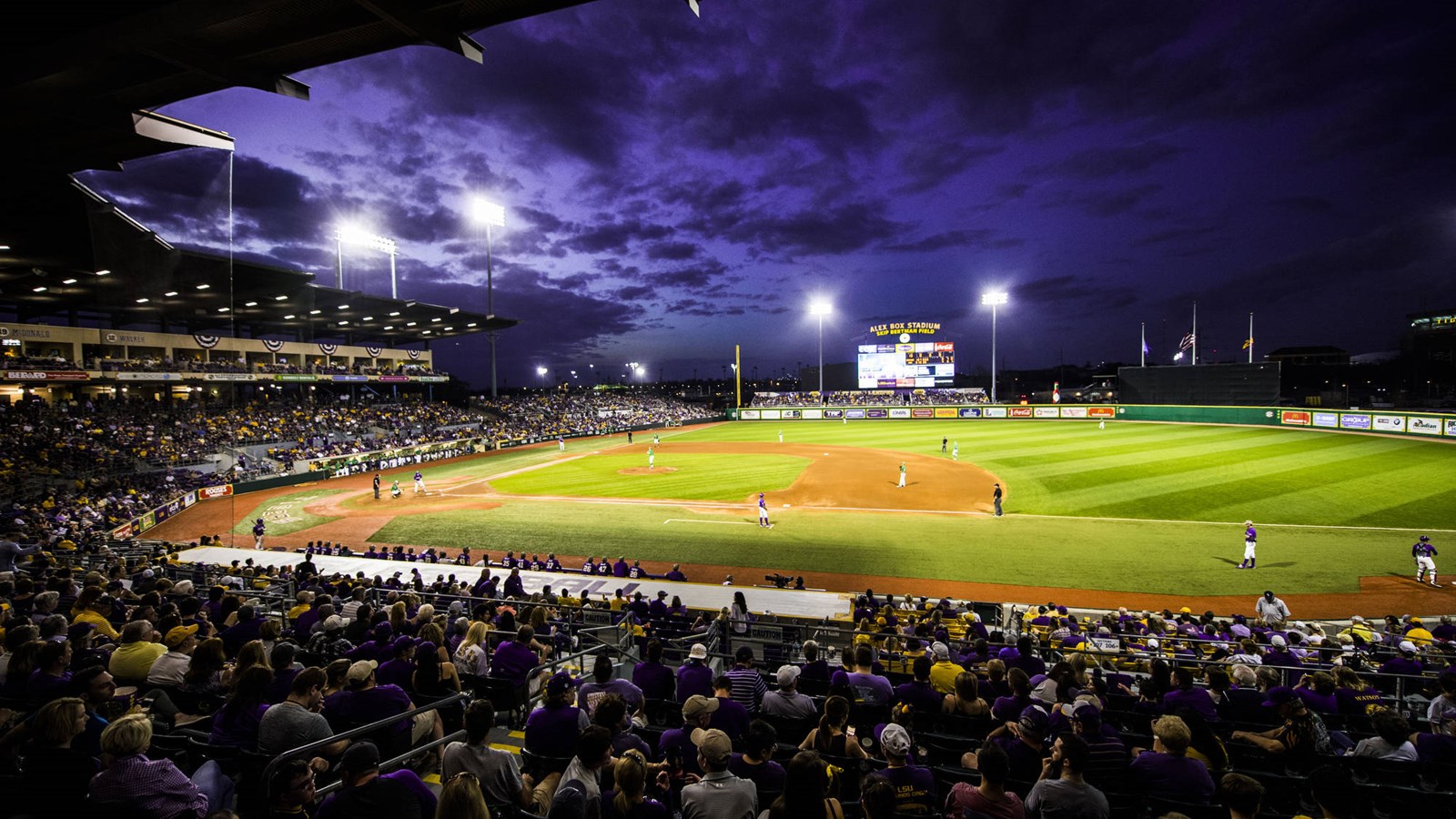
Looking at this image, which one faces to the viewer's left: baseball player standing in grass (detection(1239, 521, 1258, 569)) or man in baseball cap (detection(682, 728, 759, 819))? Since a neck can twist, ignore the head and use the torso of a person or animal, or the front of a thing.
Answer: the baseball player standing in grass

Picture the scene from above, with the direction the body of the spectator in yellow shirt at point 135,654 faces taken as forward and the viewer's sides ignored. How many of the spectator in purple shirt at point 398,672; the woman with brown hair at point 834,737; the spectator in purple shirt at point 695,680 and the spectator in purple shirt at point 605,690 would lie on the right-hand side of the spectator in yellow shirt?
4

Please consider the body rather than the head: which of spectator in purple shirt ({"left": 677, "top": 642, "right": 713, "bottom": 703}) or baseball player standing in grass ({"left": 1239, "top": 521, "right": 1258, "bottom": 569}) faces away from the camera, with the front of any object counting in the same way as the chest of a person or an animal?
the spectator in purple shirt

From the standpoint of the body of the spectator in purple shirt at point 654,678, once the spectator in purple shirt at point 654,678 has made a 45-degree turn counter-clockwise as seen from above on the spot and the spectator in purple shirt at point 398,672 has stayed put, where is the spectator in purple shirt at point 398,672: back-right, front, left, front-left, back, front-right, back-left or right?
front-left

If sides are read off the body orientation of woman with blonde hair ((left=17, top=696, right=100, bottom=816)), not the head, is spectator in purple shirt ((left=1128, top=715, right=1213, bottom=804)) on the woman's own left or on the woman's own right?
on the woman's own right

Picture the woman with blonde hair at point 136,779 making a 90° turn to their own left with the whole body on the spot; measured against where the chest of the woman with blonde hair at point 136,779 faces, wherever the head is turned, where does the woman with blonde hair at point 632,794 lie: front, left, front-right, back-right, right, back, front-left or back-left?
back

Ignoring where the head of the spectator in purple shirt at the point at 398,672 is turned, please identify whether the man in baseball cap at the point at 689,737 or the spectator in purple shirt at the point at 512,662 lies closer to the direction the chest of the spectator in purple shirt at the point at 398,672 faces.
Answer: the spectator in purple shirt

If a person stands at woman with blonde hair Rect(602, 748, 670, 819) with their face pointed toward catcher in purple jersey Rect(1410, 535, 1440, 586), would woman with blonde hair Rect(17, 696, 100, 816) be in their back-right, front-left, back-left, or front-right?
back-left

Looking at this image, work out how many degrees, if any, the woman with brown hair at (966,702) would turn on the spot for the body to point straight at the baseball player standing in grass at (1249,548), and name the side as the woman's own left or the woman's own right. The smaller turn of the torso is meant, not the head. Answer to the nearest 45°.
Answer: approximately 45° to the woman's own right

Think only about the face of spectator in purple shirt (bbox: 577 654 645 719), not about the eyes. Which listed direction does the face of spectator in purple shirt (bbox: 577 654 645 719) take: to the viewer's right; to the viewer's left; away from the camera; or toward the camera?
away from the camera

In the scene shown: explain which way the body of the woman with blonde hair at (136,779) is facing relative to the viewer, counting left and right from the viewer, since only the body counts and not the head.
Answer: facing away from the viewer and to the right of the viewer

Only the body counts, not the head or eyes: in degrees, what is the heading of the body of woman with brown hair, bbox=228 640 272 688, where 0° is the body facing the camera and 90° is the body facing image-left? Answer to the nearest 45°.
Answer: approximately 180°

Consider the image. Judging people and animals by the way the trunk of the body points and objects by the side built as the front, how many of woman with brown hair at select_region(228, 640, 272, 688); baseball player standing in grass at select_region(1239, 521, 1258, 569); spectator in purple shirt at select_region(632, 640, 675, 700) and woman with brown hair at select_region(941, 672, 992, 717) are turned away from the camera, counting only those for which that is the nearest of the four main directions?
3

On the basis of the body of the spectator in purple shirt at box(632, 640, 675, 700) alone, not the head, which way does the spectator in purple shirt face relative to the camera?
away from the camera

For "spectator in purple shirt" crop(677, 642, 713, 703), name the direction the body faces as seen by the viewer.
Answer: away from the camera
